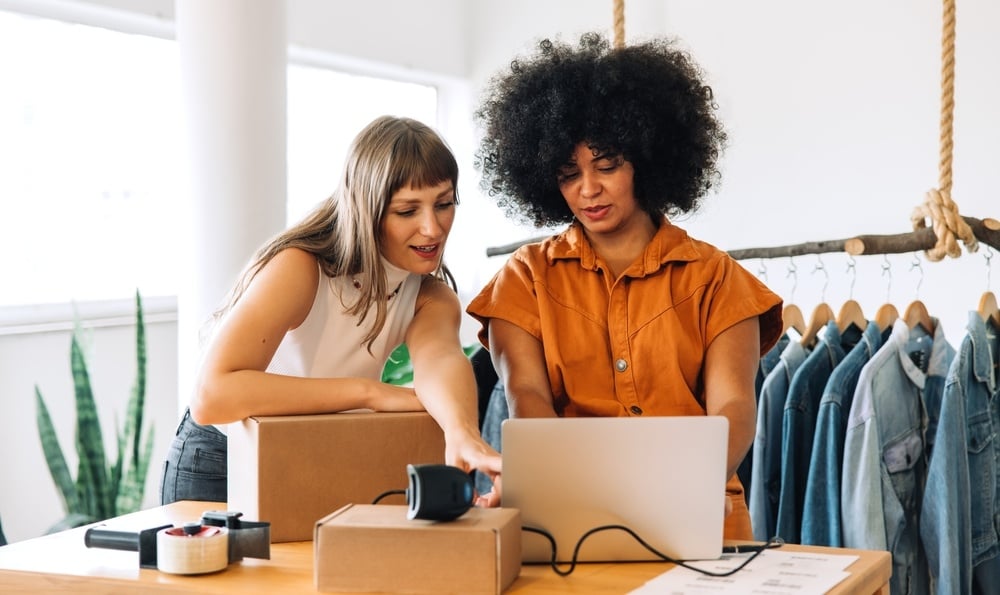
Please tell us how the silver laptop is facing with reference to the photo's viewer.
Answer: facing away from the viewer

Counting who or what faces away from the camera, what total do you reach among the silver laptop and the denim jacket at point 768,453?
1

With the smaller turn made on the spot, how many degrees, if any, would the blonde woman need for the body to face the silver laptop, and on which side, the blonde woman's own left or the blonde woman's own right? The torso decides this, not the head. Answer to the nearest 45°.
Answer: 0° — they already face it

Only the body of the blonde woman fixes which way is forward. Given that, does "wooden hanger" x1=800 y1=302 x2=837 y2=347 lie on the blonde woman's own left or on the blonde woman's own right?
on the blonde woman's own left

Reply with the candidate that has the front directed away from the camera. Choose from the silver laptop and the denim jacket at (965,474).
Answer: the silver laptop

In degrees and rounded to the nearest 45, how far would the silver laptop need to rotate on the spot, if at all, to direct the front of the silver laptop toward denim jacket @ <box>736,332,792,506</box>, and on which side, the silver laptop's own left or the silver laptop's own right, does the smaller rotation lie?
0° — it already faces it
